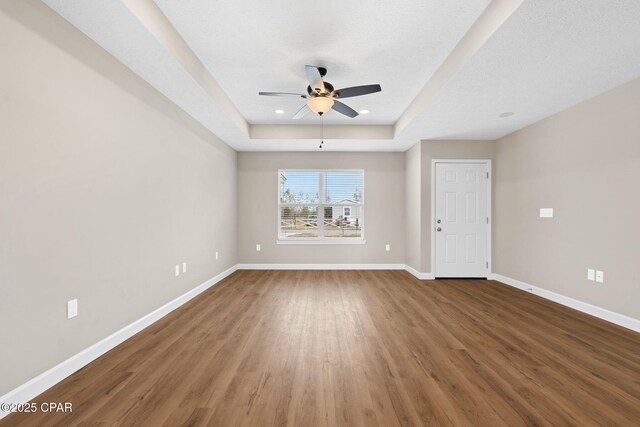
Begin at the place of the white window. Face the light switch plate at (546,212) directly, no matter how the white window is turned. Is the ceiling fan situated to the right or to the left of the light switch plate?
right

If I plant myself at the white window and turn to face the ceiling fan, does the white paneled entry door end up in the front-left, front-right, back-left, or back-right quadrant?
front-left

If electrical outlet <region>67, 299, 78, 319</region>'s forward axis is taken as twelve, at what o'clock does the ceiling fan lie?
The ceiling fan is roughly at 11 o'clock from the electrical outlet.

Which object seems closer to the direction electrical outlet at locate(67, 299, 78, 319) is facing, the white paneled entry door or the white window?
the white paneled entry door

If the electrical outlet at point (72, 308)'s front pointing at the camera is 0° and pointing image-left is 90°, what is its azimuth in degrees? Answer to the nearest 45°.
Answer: approximately 315°

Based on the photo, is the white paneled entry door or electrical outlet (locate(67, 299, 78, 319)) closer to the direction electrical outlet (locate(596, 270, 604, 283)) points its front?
the electrical outlet

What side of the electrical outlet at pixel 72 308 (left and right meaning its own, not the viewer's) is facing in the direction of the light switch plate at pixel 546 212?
front

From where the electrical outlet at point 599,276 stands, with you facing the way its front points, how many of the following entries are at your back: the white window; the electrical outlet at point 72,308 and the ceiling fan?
0

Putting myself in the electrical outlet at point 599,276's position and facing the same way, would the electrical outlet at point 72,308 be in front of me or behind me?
in front

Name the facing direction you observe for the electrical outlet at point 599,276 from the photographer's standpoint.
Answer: facing the viewer and to the left of the viewer

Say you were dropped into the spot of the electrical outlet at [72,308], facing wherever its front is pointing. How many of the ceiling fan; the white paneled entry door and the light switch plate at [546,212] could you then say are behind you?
0

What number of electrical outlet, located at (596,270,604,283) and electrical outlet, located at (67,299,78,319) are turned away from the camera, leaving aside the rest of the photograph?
0

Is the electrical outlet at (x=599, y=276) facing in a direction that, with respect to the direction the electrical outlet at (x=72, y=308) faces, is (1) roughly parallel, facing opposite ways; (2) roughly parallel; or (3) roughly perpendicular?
roughly parallel, facing opposite ways

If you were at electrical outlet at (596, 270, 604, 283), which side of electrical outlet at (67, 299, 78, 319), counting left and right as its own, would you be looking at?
front
